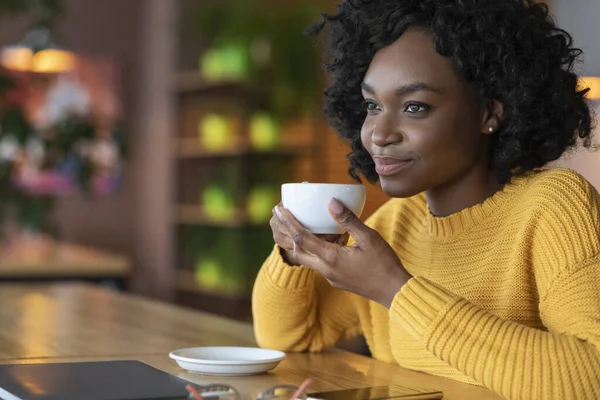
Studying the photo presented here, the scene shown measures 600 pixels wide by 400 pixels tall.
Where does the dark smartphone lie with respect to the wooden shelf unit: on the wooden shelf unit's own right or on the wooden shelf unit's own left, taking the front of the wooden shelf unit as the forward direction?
on the wooden shelf unit's own left

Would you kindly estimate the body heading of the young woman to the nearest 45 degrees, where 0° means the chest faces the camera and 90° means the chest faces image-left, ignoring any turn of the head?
approximately 45°

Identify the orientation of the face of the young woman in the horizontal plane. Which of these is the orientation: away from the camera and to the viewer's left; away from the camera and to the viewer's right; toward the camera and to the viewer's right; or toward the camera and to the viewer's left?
toward the camera and to the viewer's left

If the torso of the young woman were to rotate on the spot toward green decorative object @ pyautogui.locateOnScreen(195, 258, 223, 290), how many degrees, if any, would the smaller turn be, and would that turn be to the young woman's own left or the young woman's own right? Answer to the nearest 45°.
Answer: approximately 135° to the young woman's own right

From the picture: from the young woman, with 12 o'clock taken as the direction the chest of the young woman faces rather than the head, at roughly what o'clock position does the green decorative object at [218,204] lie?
The green decorative object is roughly at 4 o'clock from the young woman.

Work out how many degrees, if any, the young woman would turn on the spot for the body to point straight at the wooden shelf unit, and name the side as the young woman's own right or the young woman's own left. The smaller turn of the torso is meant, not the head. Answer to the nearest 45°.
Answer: approximately 135° to the young woman's own right

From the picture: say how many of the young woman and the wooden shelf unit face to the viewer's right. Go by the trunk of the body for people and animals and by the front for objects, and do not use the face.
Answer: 0

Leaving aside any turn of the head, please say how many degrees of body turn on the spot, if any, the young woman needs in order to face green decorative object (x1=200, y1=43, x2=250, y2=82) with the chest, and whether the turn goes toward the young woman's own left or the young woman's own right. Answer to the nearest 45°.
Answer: approximately 135° to the young woman's own right

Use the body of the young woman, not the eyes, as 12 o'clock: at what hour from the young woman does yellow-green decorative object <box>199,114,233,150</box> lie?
The yellow-green decorative object is roughly at 4 o'clock from the young woman.
